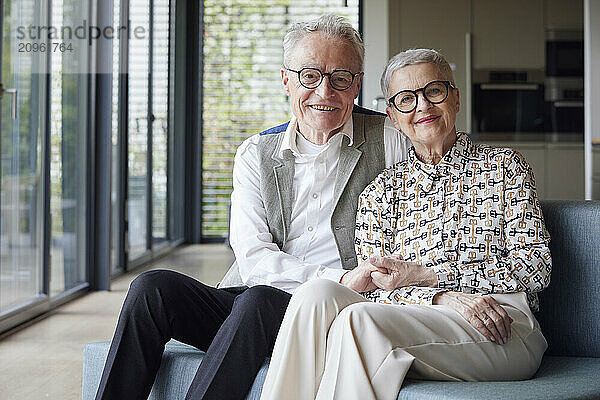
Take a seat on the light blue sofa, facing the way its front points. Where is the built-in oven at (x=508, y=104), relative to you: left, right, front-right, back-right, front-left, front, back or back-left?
back

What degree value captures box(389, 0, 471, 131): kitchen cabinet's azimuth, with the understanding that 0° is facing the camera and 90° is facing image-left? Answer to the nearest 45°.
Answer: approximately 0°

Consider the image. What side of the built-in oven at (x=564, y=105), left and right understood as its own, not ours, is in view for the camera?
front

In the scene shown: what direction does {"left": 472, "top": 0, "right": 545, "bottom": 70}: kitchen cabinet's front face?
toward the camera

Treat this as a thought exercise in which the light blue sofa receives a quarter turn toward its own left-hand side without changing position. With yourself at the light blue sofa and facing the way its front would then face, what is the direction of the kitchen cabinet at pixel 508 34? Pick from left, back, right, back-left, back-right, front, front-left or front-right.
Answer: left

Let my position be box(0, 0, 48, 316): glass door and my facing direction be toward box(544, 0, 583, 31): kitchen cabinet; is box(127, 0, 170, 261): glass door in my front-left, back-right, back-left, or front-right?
front-left

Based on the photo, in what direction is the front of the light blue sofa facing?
toward the camera

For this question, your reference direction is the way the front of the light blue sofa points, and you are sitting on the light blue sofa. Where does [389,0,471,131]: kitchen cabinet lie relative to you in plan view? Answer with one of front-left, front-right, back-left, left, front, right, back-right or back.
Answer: back

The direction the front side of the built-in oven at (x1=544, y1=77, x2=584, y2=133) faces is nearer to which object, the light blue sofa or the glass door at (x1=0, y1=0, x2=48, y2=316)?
the light blue sofa

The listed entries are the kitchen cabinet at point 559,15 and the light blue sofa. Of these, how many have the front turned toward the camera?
2

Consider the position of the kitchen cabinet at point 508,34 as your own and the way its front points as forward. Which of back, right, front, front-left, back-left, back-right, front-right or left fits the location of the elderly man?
front

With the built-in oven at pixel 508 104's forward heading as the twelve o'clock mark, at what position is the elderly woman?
The elderly woman is roughly at 12 o'clock from the built-in oven.
